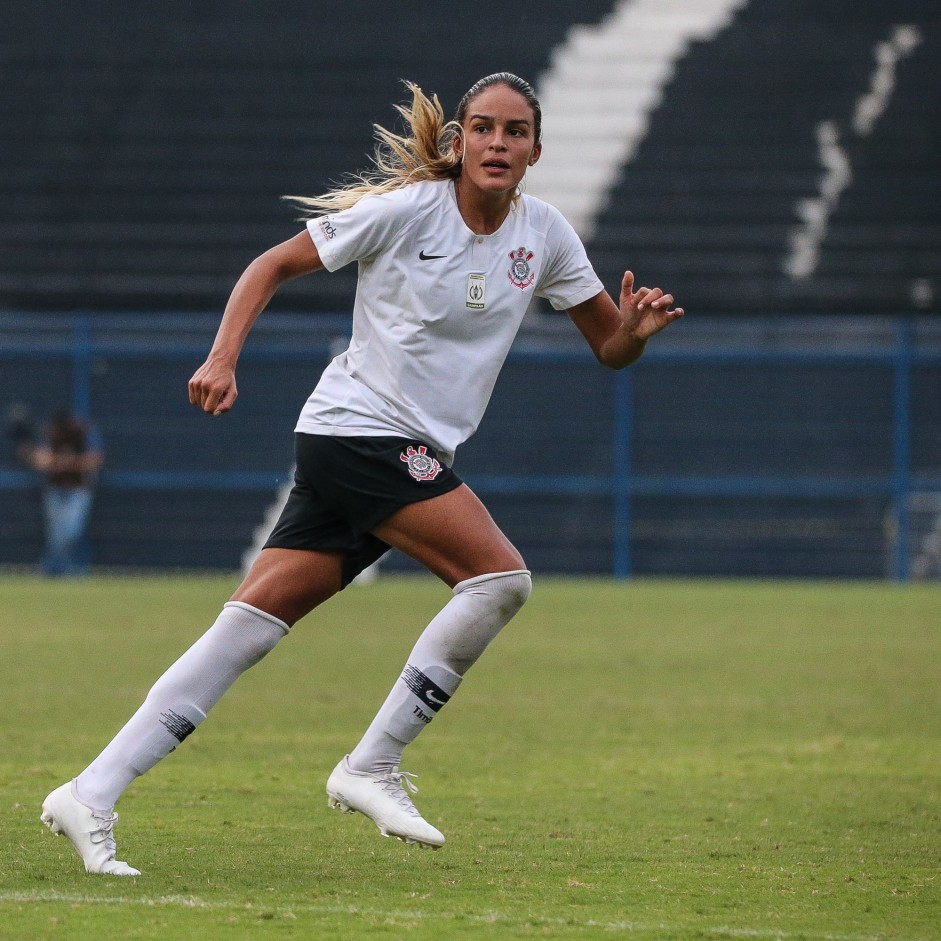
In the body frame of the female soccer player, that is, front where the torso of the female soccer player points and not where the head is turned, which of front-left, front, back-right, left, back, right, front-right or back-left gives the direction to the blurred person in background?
back-left

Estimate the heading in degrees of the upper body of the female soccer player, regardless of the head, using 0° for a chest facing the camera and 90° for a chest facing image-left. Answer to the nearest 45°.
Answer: approximately 315°

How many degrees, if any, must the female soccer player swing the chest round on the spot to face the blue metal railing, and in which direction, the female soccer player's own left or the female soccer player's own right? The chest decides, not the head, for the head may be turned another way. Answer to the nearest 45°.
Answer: approximately 135° to the female soccer player's own left
